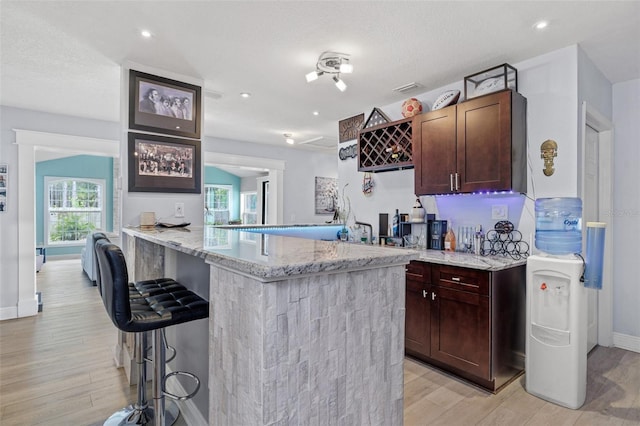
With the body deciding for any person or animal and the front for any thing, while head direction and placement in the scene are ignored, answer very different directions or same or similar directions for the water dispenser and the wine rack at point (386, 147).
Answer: same or similar directions

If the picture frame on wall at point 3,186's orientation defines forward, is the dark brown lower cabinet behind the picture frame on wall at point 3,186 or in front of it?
in front

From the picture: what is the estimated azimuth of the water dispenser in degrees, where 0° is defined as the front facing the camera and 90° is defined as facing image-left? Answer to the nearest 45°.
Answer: approximately 45°

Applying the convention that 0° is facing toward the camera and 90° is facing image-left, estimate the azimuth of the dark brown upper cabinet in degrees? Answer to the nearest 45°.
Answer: approximately 45°

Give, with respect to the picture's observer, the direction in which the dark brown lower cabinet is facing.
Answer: facing the viewer and to the left of the viewer

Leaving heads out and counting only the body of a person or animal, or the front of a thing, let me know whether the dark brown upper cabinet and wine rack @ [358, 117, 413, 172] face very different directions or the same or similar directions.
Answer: same or similar directions

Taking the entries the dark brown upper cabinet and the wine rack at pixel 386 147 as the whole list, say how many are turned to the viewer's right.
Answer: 0

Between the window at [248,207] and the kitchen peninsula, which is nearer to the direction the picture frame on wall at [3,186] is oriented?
the kitchen peninsula

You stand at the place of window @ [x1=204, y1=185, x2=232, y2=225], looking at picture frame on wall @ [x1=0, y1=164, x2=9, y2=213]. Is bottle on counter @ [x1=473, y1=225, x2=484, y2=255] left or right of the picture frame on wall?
left

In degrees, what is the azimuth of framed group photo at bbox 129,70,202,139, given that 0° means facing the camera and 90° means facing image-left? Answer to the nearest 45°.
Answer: approximately 315°

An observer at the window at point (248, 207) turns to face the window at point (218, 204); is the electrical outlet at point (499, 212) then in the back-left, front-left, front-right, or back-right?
back-left
